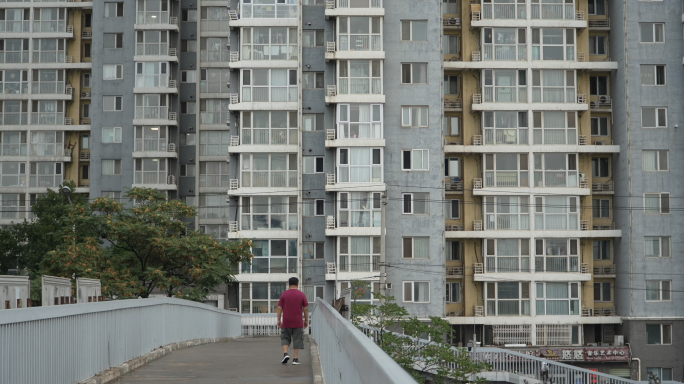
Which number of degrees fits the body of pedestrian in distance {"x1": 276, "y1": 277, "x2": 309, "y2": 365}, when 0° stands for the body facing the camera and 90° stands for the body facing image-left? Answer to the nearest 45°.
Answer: approximately 180°

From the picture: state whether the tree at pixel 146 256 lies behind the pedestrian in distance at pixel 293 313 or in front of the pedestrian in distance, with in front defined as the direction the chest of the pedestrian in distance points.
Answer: in front
